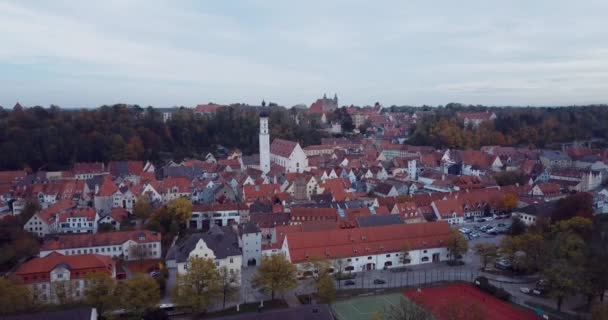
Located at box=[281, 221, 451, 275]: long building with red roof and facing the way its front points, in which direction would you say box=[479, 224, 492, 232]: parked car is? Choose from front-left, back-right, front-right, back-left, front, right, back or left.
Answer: back-left

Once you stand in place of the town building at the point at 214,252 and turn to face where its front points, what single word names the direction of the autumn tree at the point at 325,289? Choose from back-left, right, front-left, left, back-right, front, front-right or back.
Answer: front-left

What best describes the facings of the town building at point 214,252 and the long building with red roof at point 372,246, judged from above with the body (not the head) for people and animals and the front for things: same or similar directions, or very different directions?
same or similar directions

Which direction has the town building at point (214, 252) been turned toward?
toward the camera

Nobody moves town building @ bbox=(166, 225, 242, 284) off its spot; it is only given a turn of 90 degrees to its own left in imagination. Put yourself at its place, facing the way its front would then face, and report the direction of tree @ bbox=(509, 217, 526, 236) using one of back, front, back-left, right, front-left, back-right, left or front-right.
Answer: front

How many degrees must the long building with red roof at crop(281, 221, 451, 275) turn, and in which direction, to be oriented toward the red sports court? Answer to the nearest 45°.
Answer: approximately 45° to its left

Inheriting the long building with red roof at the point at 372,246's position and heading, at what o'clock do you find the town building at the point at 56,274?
The town building is roughly at 2 o'clock from the long building with red roof.

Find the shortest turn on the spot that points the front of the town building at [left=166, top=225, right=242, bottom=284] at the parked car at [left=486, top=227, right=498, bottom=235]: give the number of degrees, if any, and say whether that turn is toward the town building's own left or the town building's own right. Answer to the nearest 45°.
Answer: approximately 90° to the town building's own left

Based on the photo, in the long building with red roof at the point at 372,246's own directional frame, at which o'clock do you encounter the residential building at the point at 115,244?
The residential building is roughly at 3 o'clock from the long building with red roof.

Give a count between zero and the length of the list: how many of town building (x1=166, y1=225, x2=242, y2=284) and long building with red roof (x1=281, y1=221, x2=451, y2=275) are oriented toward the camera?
2

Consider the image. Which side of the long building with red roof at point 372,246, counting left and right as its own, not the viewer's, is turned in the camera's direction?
front

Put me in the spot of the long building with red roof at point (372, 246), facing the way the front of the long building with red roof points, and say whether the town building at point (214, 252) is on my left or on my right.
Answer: on my right
